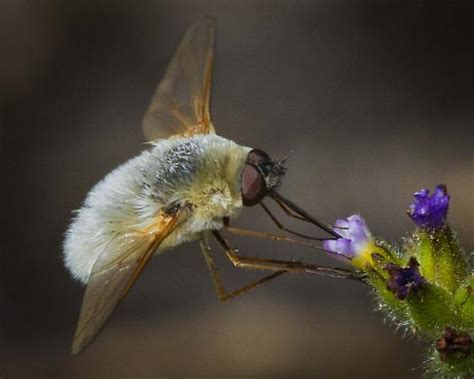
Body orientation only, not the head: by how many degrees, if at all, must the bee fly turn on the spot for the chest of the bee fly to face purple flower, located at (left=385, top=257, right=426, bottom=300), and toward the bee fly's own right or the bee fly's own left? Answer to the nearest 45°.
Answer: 0° — it already faces it

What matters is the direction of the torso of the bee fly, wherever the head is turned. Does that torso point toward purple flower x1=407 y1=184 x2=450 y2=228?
yes

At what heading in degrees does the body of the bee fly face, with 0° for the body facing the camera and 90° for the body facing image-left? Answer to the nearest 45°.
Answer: approximately 270°

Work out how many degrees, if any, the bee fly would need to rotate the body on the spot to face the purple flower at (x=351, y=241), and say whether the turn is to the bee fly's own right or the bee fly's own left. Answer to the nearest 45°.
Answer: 0° — it already faces it
